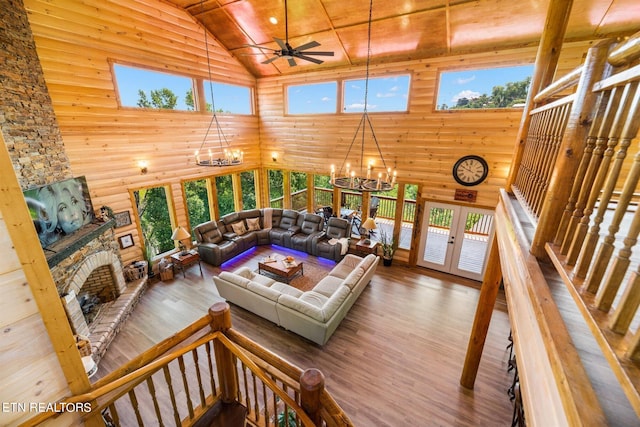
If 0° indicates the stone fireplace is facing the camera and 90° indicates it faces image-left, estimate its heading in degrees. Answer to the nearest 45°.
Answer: approximately 315°

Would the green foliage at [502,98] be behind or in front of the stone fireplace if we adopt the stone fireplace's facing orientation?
in front

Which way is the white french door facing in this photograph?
toward the camera

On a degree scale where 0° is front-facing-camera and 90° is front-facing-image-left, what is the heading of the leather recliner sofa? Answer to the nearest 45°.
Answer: approximately 0°

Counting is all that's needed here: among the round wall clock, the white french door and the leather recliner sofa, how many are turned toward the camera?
3

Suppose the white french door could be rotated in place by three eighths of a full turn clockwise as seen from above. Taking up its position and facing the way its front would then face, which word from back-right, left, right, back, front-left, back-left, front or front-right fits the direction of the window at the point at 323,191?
front-left

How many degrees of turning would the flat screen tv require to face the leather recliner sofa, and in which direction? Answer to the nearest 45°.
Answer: approximately 45° to its left

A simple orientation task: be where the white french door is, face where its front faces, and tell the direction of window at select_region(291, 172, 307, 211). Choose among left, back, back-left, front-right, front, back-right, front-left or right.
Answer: right

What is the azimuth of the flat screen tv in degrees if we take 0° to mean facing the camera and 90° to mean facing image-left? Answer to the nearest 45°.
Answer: approximately 315°

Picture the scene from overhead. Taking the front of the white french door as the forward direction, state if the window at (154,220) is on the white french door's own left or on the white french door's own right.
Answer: on the white french door's own right

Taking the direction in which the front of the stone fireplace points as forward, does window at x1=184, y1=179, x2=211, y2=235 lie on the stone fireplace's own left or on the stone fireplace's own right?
on the stone fireplace's own left

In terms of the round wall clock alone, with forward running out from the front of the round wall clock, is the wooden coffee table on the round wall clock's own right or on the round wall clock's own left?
on the round wall clock's own right

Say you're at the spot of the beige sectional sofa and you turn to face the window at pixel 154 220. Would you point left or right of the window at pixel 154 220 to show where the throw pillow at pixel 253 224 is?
right

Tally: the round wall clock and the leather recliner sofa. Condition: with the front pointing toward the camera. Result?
2

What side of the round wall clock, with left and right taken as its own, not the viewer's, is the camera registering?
front

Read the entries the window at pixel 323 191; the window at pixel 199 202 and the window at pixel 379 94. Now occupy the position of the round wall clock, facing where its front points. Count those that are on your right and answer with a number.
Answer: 3

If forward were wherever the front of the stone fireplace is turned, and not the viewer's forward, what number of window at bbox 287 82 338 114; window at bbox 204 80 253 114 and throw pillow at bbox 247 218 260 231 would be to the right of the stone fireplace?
0

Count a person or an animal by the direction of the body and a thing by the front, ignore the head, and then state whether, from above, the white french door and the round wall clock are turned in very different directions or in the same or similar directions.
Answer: same or similar directions
